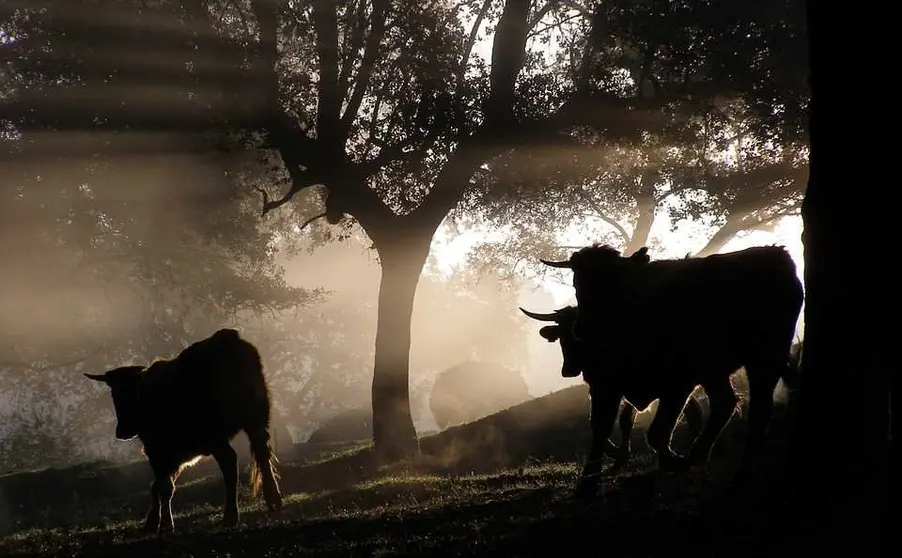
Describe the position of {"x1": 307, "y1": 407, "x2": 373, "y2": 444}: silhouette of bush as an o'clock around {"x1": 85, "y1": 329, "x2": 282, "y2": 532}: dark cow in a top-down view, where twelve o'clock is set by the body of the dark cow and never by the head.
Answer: The silhouette of bush is roughly at 5 o'clock from the dark cow.

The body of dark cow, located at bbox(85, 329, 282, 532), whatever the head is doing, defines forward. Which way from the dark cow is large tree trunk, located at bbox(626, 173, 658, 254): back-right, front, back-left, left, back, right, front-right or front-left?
back

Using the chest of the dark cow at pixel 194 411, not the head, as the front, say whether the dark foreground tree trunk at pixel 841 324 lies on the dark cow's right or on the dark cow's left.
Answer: on the dark cow's left

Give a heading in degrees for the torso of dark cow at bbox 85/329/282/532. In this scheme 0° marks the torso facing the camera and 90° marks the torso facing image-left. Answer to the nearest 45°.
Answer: approximately 45°

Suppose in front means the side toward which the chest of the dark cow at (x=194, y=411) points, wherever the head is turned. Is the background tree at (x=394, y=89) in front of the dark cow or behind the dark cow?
behind

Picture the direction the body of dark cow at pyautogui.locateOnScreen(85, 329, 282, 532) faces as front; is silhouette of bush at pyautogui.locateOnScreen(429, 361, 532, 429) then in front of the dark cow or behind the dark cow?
behind

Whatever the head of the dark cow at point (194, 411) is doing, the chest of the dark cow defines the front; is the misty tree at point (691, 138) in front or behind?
behind
